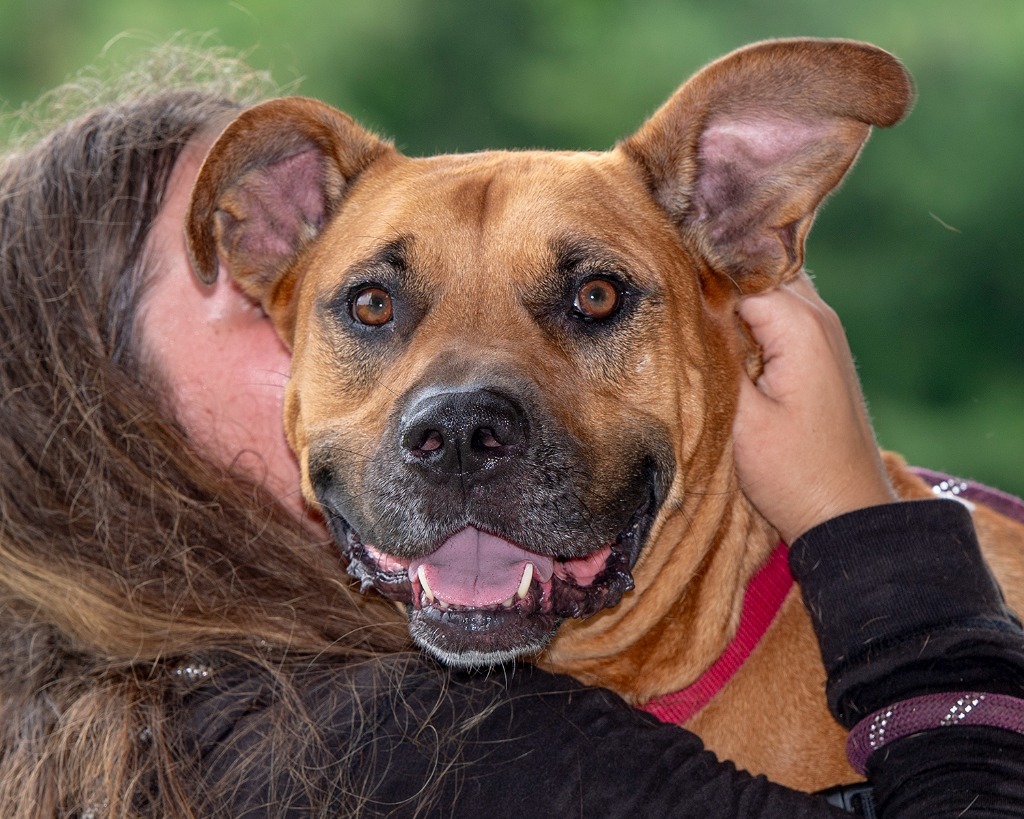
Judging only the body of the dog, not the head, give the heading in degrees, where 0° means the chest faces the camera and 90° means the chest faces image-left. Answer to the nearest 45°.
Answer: approximately 45°
